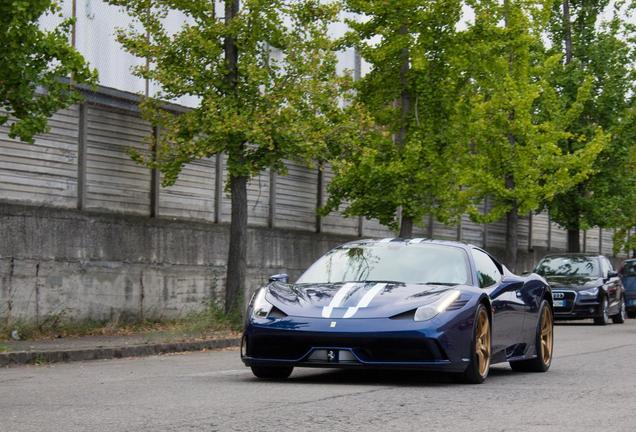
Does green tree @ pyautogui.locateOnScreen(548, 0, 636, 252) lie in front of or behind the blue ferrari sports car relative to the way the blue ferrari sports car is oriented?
behind

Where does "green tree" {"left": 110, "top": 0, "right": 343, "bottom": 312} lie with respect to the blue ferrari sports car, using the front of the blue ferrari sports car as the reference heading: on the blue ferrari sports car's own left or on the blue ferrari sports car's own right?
on the blue ferrari sports car's own right

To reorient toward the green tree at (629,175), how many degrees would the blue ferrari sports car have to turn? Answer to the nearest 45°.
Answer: approximately 135° to its right

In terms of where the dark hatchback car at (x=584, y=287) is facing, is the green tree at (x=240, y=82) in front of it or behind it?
in front

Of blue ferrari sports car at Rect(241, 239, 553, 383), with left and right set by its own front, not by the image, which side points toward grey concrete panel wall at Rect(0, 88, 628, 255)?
right

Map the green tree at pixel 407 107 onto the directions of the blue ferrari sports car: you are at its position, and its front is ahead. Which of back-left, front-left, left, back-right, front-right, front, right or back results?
back-right

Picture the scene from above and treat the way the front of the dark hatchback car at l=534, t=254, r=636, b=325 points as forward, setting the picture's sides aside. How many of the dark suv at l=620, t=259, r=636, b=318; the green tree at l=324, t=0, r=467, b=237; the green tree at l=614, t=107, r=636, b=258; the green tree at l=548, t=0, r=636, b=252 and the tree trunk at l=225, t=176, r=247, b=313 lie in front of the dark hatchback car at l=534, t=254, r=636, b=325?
2

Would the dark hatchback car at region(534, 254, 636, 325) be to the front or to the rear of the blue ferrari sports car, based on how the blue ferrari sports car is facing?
to the rear

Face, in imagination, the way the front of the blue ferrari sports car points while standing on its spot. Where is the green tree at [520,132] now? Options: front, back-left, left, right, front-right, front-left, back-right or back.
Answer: back-right

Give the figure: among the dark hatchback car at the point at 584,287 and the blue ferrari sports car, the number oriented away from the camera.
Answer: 0

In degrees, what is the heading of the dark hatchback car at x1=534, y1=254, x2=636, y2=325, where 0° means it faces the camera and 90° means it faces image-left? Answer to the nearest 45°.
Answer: approximately 45°

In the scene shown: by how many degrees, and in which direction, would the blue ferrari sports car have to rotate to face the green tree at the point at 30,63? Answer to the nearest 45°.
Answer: approximately 90° to its right

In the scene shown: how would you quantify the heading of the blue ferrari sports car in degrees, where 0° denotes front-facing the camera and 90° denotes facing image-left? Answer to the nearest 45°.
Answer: approximately 45°
